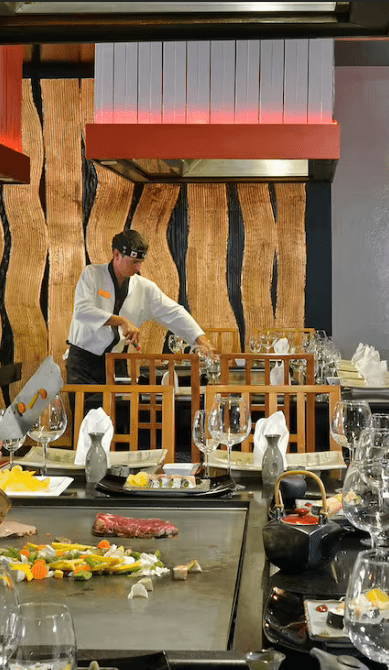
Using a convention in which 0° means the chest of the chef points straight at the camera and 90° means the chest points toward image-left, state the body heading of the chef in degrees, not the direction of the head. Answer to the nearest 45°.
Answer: approximately 315°

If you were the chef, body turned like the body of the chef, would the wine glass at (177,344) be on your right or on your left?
on your left

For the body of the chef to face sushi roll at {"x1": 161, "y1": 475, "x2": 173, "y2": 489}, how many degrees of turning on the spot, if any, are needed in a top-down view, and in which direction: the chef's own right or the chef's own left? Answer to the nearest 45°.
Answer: approximately 45° to the chef's own right

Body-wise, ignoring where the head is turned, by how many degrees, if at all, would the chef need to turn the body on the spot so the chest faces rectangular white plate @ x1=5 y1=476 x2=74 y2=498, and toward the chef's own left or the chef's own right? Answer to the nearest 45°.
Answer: approximately 45° to the chef's own right

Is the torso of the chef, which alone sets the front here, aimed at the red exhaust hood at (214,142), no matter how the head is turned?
yes

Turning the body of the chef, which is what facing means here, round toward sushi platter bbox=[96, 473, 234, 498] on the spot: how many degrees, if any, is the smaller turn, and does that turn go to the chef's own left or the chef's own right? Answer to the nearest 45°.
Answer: approximately 45° to the chef's own right

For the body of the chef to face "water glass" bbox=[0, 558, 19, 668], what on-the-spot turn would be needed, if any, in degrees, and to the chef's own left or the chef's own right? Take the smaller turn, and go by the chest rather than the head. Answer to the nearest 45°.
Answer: approximately 45° to the chef's own right
